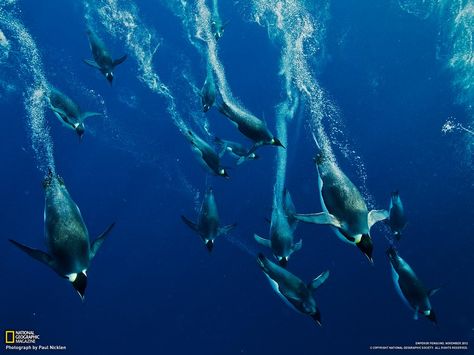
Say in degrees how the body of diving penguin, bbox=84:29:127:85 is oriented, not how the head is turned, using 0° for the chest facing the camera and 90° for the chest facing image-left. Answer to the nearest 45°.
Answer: approximately 315°

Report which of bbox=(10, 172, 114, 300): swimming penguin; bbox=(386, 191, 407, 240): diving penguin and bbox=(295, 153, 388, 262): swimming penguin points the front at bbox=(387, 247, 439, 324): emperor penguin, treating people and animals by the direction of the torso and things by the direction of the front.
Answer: the diving penguin

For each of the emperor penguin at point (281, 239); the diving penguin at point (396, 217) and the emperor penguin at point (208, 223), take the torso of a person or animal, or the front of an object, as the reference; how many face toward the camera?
3

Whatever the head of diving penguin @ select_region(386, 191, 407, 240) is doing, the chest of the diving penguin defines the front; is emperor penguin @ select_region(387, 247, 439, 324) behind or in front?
in front

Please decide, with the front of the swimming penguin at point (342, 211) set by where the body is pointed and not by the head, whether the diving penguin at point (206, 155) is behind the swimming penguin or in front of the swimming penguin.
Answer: behind

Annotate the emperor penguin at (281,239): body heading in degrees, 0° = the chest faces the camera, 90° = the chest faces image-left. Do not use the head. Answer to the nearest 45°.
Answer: approximately 0°

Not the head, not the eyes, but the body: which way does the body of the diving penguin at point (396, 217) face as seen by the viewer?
toward the camera

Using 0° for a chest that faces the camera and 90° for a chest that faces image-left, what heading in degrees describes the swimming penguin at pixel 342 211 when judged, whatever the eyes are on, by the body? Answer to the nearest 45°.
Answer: approximately 315°
